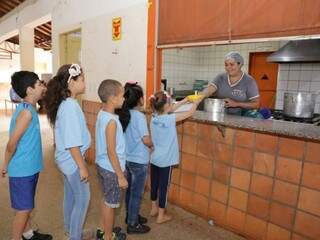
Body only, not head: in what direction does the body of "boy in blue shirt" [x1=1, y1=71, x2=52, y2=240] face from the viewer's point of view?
to the viewer's right

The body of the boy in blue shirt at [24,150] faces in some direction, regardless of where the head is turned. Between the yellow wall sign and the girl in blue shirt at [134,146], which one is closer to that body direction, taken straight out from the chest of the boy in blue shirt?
the girl in blue shirt

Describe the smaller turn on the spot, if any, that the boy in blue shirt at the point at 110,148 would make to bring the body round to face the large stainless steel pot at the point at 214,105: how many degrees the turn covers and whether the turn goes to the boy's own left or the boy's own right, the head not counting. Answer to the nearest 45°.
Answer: approximately 45° to the boy's own left

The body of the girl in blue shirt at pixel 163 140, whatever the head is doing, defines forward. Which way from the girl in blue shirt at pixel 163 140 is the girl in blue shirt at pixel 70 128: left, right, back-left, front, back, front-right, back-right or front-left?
back

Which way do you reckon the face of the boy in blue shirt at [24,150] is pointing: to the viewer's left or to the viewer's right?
to the viewer's right

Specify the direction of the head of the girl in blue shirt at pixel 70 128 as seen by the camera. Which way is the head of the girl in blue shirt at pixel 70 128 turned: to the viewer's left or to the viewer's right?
to the viewer's right

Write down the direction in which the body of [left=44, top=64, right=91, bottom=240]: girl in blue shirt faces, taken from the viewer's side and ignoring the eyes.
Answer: to the viewer's right

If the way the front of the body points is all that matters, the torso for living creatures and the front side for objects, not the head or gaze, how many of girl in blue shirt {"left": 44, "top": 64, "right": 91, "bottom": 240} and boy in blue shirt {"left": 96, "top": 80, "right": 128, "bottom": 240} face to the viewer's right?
2
